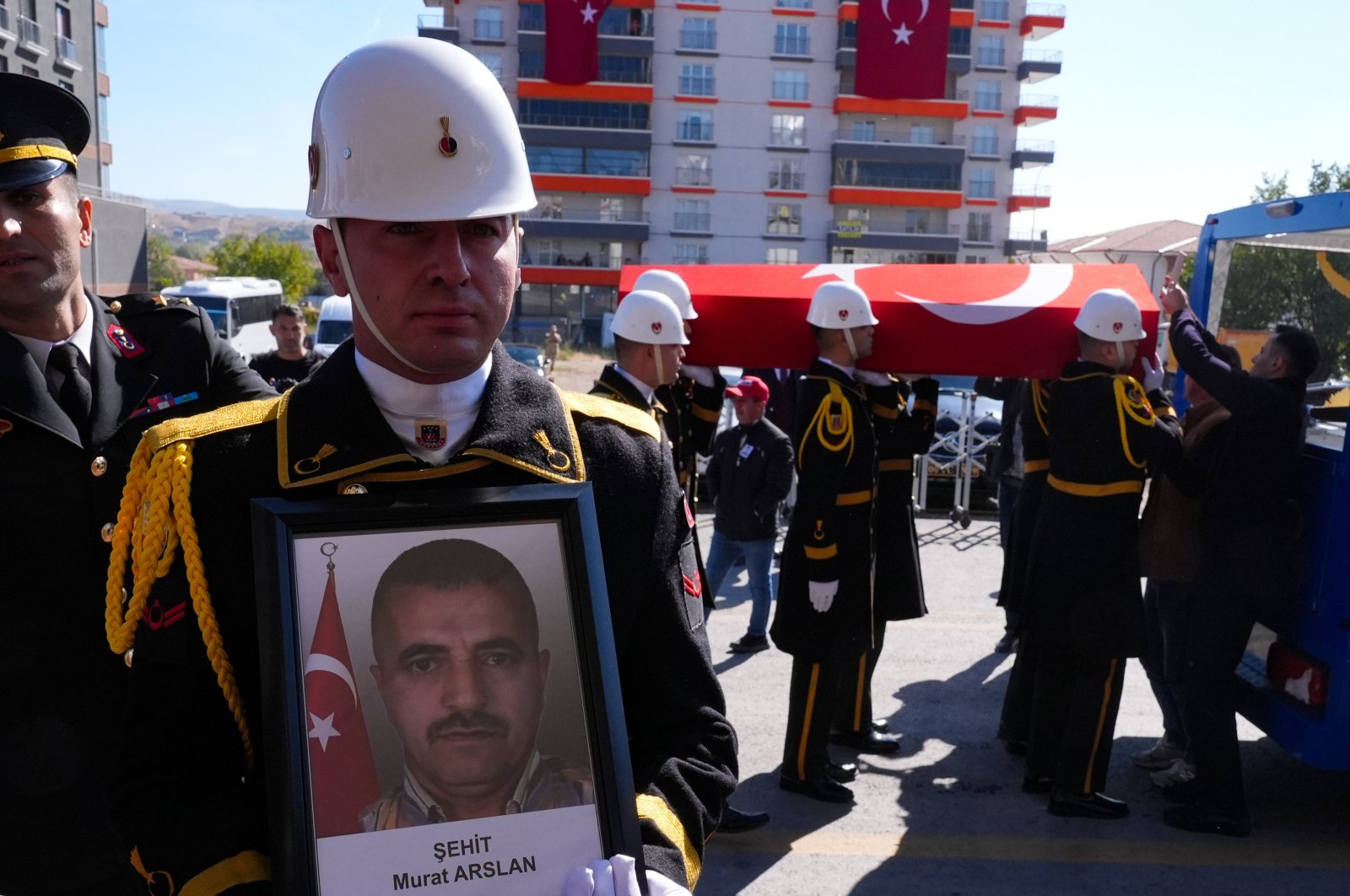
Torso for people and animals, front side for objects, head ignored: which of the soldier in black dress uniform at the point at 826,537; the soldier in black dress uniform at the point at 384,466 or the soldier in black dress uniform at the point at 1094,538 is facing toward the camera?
the soldier in black dress uniform at the point at 384,466

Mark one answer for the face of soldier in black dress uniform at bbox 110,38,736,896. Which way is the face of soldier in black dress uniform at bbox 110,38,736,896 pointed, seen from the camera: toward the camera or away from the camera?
toward the camera

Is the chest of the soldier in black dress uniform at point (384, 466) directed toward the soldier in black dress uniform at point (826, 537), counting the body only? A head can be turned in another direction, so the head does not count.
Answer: no

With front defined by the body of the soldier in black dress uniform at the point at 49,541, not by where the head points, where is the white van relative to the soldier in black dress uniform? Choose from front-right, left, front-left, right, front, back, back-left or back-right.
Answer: back

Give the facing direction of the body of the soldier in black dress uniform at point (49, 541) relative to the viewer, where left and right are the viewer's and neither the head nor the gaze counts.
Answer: facing the viewer
